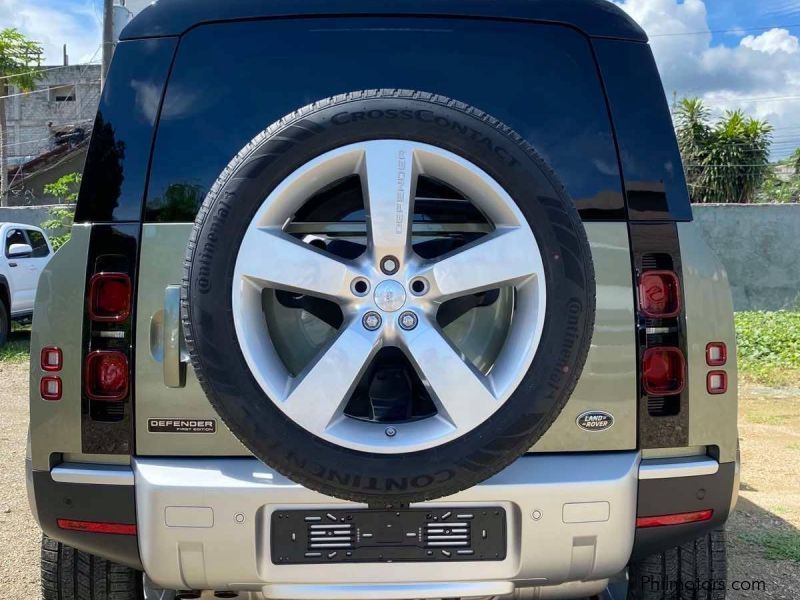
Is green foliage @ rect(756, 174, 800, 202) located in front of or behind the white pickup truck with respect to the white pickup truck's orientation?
behind

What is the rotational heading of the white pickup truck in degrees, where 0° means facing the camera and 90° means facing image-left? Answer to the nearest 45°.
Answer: approximately 45°

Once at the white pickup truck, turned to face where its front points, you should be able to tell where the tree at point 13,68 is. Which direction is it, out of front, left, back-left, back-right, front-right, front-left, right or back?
back-right

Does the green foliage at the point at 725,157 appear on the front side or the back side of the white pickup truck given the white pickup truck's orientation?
on the back side

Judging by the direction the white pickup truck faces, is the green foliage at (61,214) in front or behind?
behind
